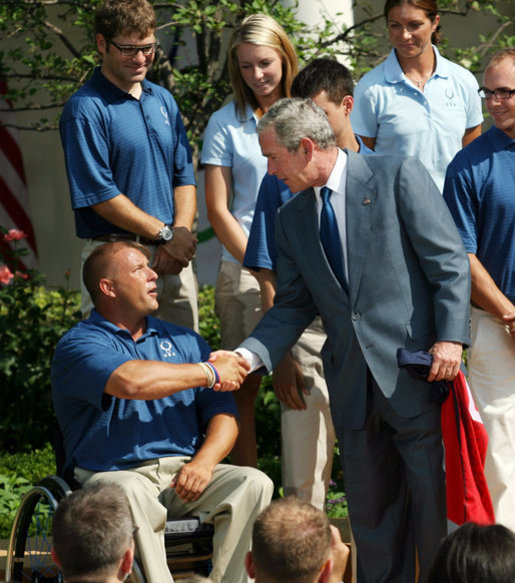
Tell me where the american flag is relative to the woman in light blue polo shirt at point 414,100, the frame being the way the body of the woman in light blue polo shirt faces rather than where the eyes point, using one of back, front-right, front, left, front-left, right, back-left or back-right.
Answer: back-right

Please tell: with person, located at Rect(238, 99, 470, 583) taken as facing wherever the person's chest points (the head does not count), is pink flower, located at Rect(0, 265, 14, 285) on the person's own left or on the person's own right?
on the person's own right

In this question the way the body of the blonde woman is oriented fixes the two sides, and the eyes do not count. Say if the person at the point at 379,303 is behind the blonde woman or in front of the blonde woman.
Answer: in front

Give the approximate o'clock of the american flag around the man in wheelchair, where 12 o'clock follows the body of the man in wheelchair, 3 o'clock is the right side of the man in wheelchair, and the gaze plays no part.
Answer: The american flag is roughly at 7 o'clock from the man in wheelchair.

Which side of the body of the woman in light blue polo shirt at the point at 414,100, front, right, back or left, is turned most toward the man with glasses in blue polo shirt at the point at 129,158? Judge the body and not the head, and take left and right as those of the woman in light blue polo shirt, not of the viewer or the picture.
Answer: right

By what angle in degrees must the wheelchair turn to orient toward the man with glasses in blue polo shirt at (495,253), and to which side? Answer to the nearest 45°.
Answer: approximately 45° to its left

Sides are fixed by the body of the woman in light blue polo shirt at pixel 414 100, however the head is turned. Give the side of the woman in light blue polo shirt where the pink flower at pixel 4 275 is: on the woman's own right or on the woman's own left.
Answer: on the woman's own right

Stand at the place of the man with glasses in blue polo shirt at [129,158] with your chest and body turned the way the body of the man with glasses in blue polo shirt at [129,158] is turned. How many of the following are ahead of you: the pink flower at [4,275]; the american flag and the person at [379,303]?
1

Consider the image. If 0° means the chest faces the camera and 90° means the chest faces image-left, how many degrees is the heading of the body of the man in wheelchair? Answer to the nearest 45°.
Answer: approximately 315°

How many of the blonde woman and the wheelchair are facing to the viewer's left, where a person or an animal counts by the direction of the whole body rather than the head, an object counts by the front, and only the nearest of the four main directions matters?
0

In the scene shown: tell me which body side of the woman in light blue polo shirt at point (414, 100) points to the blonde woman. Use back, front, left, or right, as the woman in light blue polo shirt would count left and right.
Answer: right

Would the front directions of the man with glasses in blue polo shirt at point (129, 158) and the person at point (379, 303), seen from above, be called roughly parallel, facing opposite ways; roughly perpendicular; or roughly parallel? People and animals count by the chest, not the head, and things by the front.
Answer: roughly perpendicular

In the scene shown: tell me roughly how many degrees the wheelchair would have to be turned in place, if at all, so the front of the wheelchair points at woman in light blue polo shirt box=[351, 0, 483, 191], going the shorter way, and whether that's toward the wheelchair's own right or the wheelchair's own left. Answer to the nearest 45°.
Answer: approximately 90° to the wheelchair's own left

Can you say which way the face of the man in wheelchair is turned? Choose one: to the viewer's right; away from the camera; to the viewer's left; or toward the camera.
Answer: to the viewer's right
